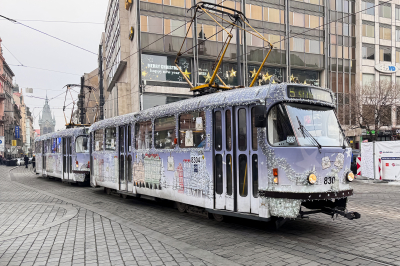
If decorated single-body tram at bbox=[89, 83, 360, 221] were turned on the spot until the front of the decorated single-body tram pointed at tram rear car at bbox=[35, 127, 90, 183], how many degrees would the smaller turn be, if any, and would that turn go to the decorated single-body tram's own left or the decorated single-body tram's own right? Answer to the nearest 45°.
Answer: approximately 180°

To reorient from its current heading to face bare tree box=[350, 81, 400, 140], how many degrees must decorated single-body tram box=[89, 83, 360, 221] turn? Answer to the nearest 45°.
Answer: approximately 90° to its left

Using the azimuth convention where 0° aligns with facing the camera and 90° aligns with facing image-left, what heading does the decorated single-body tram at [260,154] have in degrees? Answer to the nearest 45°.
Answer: approximately 315°

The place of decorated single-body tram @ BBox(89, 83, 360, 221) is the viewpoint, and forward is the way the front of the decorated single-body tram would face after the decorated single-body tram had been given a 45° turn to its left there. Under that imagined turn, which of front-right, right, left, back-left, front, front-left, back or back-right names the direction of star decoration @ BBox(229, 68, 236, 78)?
left
